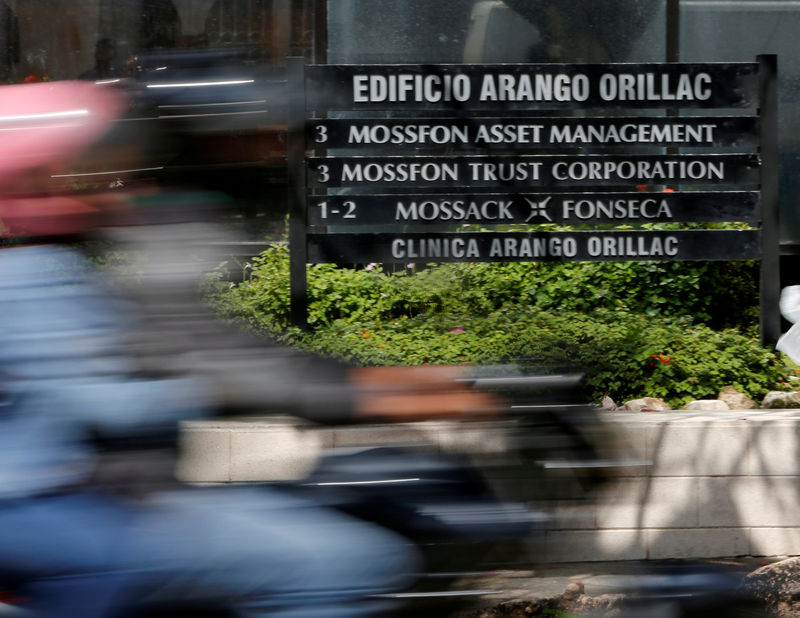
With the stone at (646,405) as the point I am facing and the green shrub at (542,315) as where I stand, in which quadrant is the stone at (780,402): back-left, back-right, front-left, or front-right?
front-left

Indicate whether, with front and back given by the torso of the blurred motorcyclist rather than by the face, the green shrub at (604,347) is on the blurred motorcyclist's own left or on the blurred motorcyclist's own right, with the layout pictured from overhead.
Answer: on the blurred motorcyclist's own left

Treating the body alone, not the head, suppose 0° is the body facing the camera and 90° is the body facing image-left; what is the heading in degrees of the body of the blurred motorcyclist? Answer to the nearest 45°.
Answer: approximately 270°

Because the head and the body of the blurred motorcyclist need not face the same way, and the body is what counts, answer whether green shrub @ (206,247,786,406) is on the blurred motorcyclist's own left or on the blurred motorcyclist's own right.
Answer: on the blurred motorcyclist's own left

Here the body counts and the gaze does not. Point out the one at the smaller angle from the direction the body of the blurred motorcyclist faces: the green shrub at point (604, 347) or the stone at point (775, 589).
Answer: the stone

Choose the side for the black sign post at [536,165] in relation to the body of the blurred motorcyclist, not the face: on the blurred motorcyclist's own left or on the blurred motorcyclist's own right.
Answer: on the blurred motorcyclist's own left

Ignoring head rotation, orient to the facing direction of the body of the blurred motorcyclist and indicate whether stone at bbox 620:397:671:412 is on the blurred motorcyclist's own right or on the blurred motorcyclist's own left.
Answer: on the blurred motorcyclist's own left

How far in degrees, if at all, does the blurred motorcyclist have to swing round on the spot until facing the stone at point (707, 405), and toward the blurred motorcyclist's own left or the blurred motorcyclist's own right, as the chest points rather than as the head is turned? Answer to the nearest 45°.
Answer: approximately 45° to the blurred motorcyclist's own left

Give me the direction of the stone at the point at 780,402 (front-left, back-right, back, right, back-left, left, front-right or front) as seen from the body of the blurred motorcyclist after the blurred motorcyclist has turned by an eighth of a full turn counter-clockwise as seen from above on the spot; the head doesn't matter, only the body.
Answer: front

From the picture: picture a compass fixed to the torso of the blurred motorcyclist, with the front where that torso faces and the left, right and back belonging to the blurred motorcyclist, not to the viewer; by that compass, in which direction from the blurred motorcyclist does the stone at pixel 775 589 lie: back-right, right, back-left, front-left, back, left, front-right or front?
front

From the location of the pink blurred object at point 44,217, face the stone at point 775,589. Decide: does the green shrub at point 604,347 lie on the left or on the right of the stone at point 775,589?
left
